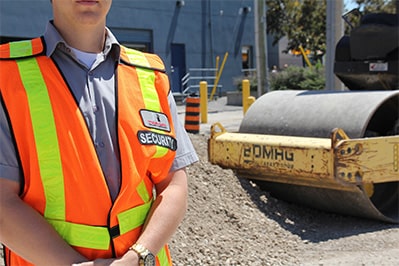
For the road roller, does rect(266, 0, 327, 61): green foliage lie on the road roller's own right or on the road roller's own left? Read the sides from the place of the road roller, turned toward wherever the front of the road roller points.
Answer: on the road roller's own right

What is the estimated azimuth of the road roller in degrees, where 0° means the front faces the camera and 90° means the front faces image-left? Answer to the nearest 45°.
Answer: approximately 45°

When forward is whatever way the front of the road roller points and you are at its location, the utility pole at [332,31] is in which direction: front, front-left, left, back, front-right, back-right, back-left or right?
back-right

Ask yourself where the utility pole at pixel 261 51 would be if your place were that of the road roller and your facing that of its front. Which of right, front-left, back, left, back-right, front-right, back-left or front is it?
back-right

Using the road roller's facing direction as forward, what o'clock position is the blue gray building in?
The blue gray building is roughly at 4 o'clock from the road roller.

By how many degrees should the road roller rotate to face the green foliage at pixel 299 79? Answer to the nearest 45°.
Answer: approximately 135° to its right

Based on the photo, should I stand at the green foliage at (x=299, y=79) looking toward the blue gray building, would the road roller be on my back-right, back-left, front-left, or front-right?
back-left

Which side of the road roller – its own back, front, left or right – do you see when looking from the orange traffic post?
right
